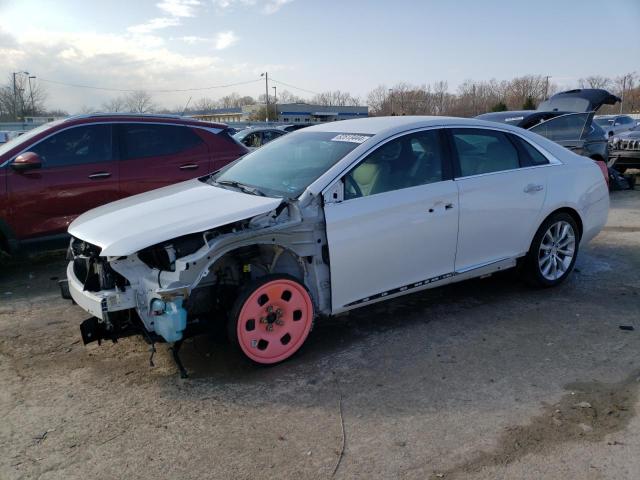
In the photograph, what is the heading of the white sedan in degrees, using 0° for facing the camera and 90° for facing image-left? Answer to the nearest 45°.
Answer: approximately 45°

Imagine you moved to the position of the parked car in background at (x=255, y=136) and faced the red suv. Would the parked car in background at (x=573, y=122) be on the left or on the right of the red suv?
left

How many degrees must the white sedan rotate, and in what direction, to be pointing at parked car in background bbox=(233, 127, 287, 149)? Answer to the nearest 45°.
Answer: approximately 135° to its right

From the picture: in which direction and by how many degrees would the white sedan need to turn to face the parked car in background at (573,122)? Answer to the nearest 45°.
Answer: approximately 180°

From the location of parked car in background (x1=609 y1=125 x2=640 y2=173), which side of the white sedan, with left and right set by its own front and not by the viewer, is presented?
back
